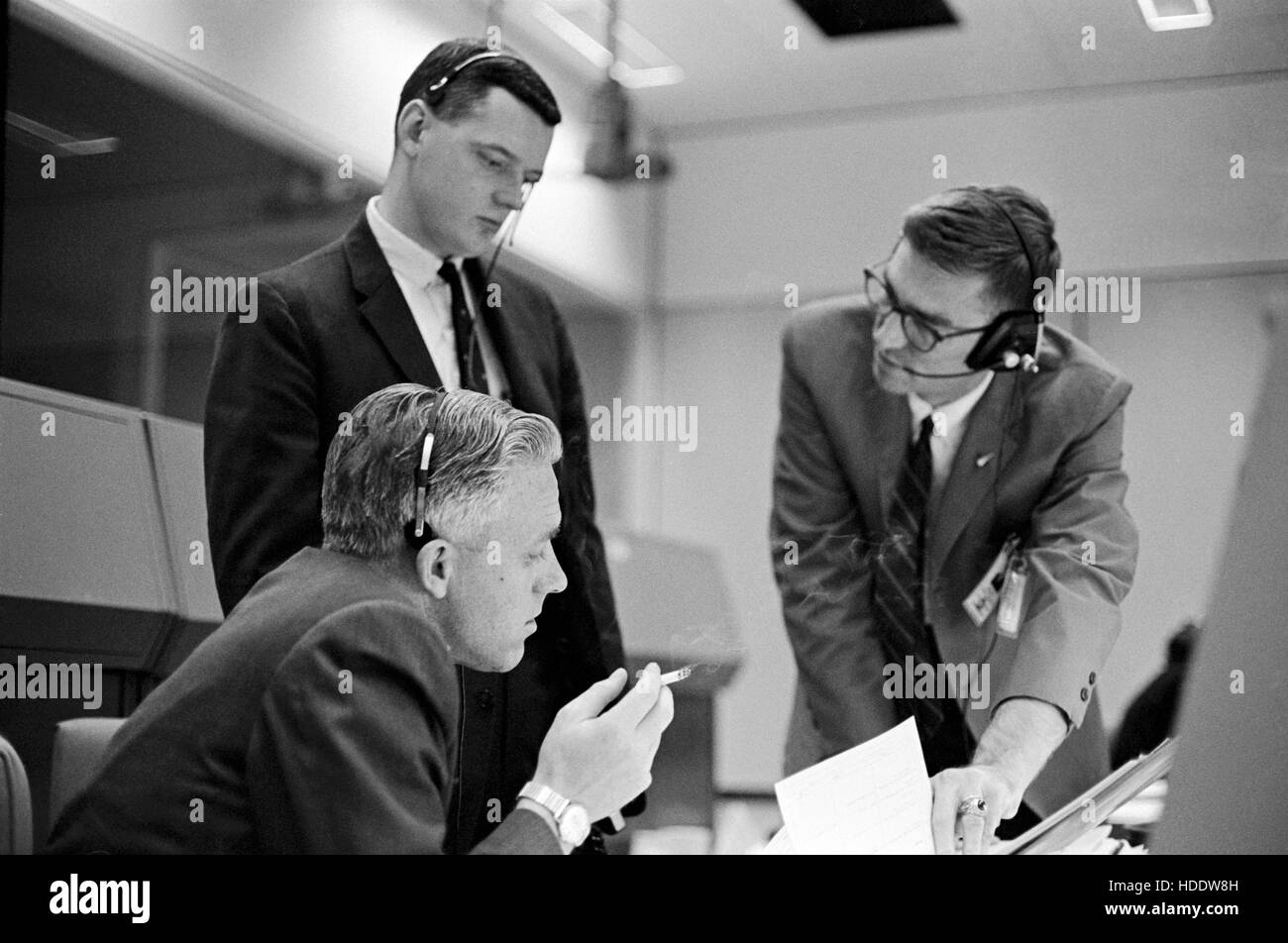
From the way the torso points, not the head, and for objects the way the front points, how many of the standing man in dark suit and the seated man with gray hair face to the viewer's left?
0

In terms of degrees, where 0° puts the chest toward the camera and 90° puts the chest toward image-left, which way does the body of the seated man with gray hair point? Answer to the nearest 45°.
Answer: approximately 270°

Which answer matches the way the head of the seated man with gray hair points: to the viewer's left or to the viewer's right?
to the viewer's right

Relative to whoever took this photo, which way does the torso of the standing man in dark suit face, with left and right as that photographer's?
facing the viewer and to the right of the viewer

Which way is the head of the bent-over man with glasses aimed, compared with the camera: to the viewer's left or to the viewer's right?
to the viewer's left

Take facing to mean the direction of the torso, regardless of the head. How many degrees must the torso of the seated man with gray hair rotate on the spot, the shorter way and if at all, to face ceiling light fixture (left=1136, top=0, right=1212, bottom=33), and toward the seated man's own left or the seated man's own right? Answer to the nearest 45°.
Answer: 0° — they already face it

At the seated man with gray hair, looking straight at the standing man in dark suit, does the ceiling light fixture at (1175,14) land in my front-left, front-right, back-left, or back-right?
front-right

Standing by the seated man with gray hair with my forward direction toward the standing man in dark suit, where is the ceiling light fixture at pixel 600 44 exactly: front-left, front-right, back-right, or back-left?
front-right

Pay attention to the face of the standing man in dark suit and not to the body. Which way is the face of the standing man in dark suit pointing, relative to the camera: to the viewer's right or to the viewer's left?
to the viewer's right

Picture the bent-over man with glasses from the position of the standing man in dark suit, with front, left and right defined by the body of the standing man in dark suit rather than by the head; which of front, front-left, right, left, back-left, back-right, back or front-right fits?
front-left
